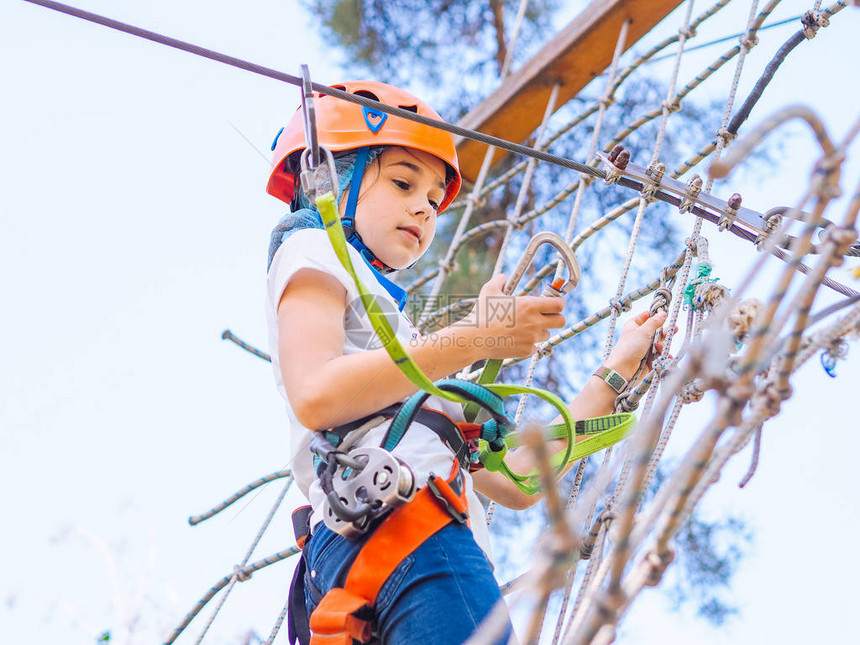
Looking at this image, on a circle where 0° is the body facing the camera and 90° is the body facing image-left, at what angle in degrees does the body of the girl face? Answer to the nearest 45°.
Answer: approximately 315°
